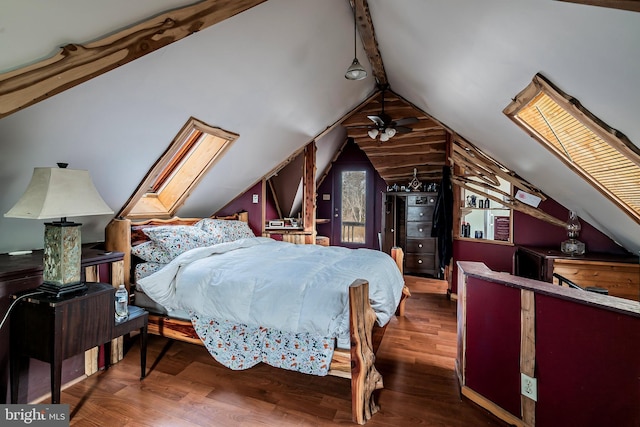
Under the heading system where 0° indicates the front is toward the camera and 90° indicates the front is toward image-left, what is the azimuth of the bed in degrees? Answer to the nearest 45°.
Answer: approximately 315°

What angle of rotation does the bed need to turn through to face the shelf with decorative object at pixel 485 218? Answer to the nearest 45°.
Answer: approximately 90° to its left

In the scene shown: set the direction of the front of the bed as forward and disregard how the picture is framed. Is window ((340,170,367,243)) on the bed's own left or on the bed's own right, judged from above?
on the bed's own left

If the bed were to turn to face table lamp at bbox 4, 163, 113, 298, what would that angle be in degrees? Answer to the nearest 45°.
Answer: approximately 135° to its right

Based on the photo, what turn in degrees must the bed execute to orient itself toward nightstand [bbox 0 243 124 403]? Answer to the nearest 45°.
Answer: approximately 135° to its right

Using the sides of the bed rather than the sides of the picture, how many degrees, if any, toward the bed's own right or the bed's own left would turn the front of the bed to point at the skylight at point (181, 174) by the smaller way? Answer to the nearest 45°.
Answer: approximately 180°

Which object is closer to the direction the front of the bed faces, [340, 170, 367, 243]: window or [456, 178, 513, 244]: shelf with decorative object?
the shelf with decorative object

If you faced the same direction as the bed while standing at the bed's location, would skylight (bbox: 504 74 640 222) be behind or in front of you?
in front
